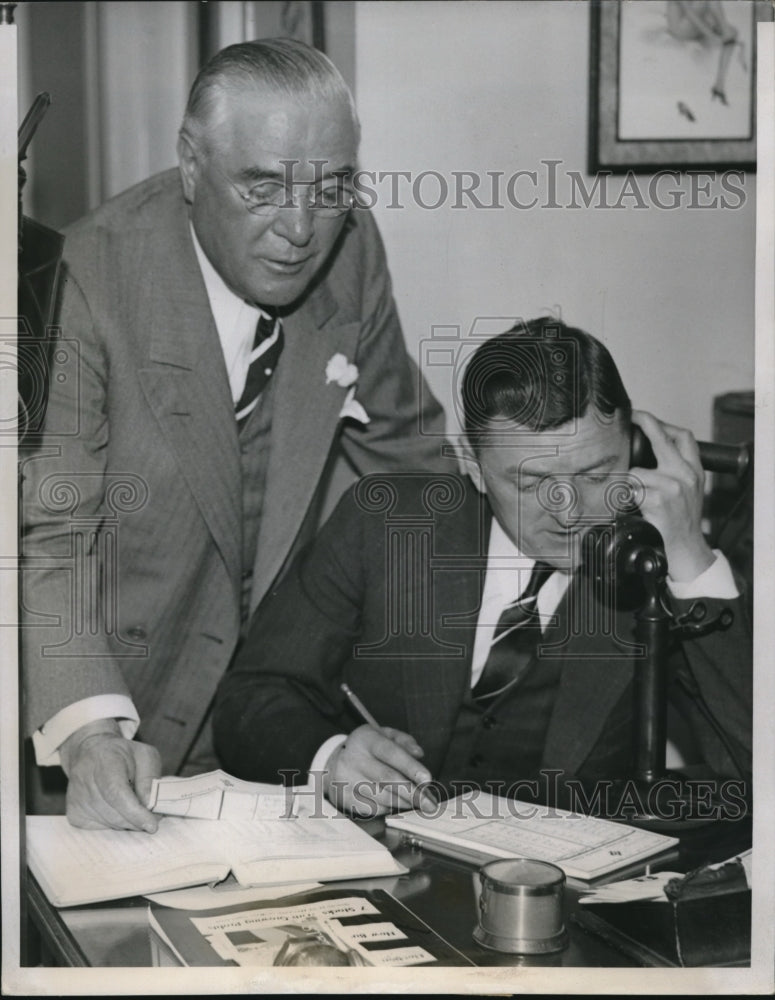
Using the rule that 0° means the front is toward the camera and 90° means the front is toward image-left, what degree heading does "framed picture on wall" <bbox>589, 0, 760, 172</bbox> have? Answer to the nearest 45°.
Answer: approximately 0°

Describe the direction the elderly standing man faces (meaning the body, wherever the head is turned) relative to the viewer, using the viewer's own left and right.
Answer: facing the viewer and to the right of the viewer

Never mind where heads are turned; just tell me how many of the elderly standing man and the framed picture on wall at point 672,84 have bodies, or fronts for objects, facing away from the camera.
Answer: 0

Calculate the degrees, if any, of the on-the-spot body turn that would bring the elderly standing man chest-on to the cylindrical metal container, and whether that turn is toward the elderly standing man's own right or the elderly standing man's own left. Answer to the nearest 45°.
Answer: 0° — they already face it
